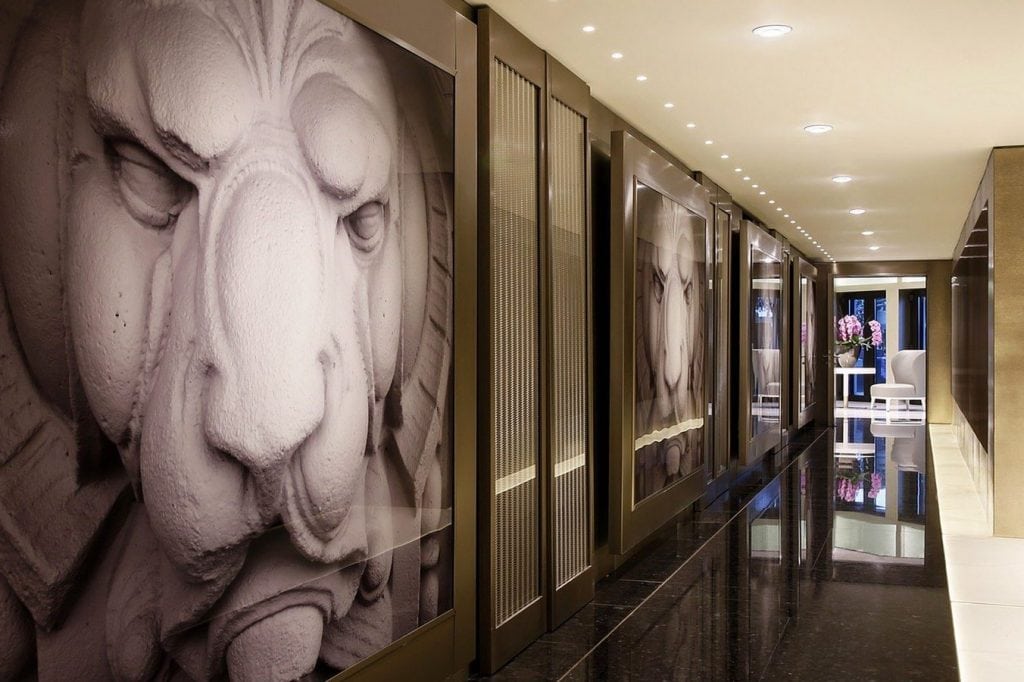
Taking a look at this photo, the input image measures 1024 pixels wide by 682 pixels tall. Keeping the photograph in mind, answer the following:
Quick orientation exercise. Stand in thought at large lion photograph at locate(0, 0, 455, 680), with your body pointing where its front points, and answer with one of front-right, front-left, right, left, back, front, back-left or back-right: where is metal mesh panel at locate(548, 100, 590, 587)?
left

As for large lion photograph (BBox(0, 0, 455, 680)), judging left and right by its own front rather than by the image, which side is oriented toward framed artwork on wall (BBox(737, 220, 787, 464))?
left

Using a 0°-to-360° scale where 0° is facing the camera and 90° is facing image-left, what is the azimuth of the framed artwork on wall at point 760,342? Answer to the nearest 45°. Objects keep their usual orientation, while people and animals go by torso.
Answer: approximately 270°

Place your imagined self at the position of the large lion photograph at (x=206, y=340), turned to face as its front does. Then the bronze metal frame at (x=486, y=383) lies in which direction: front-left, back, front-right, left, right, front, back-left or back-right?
left

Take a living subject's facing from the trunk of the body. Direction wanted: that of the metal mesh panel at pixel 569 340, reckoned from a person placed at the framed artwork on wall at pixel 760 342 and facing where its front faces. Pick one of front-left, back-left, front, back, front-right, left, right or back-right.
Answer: right

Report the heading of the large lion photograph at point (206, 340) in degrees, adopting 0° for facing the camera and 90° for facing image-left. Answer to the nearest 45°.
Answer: approximately 315°

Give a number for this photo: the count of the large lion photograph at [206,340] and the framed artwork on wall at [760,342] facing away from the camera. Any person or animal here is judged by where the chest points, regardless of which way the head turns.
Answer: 0

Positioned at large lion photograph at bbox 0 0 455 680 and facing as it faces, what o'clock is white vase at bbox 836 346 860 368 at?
The white vase is roughly at 9 o'clock from the large lion photograph.

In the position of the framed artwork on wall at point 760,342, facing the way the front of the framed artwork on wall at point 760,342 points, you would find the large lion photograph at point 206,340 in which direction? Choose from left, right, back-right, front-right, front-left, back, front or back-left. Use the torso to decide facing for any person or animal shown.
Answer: right

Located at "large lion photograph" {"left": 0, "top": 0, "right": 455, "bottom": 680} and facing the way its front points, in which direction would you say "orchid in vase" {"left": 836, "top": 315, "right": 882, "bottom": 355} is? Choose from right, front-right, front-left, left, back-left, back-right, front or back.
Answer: left

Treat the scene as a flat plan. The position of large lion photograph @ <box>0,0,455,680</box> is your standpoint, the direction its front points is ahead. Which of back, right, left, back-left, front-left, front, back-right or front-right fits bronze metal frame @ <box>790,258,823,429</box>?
left
